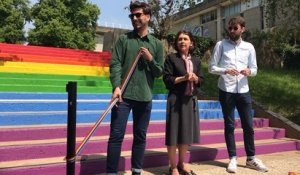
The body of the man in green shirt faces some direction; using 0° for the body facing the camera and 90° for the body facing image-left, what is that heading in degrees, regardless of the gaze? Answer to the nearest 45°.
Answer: approximately 0°

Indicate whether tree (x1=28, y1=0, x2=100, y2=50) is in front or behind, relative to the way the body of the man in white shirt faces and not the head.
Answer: behind

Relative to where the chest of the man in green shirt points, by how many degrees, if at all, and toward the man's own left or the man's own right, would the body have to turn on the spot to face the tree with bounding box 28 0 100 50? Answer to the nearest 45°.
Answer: approximately 180°

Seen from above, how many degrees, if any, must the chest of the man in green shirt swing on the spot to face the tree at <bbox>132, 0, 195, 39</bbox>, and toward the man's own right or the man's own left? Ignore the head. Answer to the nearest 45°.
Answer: approximately 180°

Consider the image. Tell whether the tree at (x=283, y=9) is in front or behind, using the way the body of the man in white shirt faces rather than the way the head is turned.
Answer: behind

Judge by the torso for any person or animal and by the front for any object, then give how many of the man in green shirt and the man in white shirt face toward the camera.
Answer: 2

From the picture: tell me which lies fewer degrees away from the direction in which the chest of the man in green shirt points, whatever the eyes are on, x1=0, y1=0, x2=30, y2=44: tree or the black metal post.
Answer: the black metal post

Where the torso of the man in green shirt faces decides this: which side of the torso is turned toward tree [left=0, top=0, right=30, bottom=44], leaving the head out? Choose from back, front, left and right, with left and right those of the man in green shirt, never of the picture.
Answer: back

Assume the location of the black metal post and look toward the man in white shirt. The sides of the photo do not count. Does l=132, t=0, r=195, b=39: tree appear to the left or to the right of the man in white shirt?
left

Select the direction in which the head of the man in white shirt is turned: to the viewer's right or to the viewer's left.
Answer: to the viewer's left
